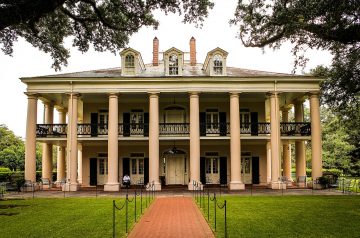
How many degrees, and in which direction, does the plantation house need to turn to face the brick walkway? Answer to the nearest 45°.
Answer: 0° — it already faces it

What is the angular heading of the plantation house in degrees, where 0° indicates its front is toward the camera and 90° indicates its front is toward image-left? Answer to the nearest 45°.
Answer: approximately 0°

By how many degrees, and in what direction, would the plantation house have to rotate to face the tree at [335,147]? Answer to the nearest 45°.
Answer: approximately 135° to its left

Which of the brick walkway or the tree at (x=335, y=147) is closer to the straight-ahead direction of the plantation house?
the brick walkway
